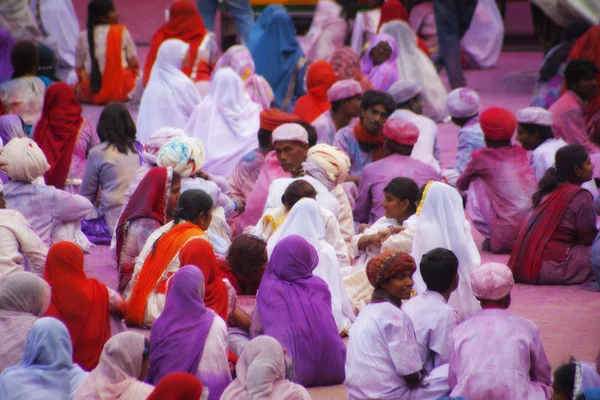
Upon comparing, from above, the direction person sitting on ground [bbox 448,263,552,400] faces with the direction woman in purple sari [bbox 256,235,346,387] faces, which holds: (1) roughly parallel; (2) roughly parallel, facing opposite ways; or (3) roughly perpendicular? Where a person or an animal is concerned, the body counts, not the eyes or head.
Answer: roughly parallel

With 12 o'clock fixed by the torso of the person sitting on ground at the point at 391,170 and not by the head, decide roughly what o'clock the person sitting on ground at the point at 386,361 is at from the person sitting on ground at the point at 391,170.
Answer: the person sitting on ground at the point at 386,361 is roughly at 6 o'clock from the person sitting on ground at the point at 391,170.

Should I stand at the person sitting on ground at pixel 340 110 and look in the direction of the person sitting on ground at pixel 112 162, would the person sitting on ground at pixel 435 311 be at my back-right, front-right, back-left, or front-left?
front-left

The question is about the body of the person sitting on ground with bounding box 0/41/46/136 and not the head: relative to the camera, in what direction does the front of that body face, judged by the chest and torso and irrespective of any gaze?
away from the camera

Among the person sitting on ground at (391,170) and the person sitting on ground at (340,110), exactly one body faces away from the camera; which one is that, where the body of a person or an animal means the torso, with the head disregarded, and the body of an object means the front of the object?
the person sitting on ground at (391,170)

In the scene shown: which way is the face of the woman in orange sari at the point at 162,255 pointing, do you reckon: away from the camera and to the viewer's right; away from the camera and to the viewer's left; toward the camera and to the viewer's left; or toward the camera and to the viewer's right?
away from the camera and to the viewer's right

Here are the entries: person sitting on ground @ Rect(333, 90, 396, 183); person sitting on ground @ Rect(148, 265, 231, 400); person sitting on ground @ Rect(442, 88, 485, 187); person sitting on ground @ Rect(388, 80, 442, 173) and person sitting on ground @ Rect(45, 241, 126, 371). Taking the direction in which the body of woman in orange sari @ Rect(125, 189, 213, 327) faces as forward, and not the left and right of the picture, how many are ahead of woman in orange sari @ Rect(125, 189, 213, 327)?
3

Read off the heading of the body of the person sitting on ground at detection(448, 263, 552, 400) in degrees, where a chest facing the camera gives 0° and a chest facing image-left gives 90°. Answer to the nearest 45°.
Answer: approximately 180°
